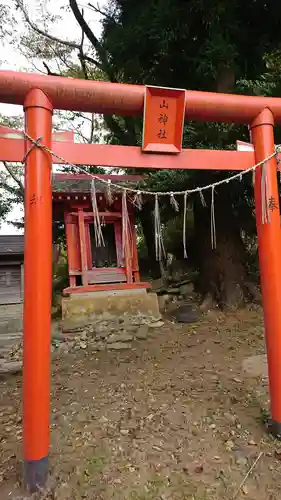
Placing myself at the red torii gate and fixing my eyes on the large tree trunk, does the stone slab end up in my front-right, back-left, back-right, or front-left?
front-left

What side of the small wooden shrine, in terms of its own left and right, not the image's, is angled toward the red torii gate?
front

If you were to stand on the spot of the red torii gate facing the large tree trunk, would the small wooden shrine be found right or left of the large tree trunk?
left

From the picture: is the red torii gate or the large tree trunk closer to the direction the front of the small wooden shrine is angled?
the red torii gate

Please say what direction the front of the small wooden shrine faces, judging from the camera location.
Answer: facing the viewer

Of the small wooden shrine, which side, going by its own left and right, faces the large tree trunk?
left
